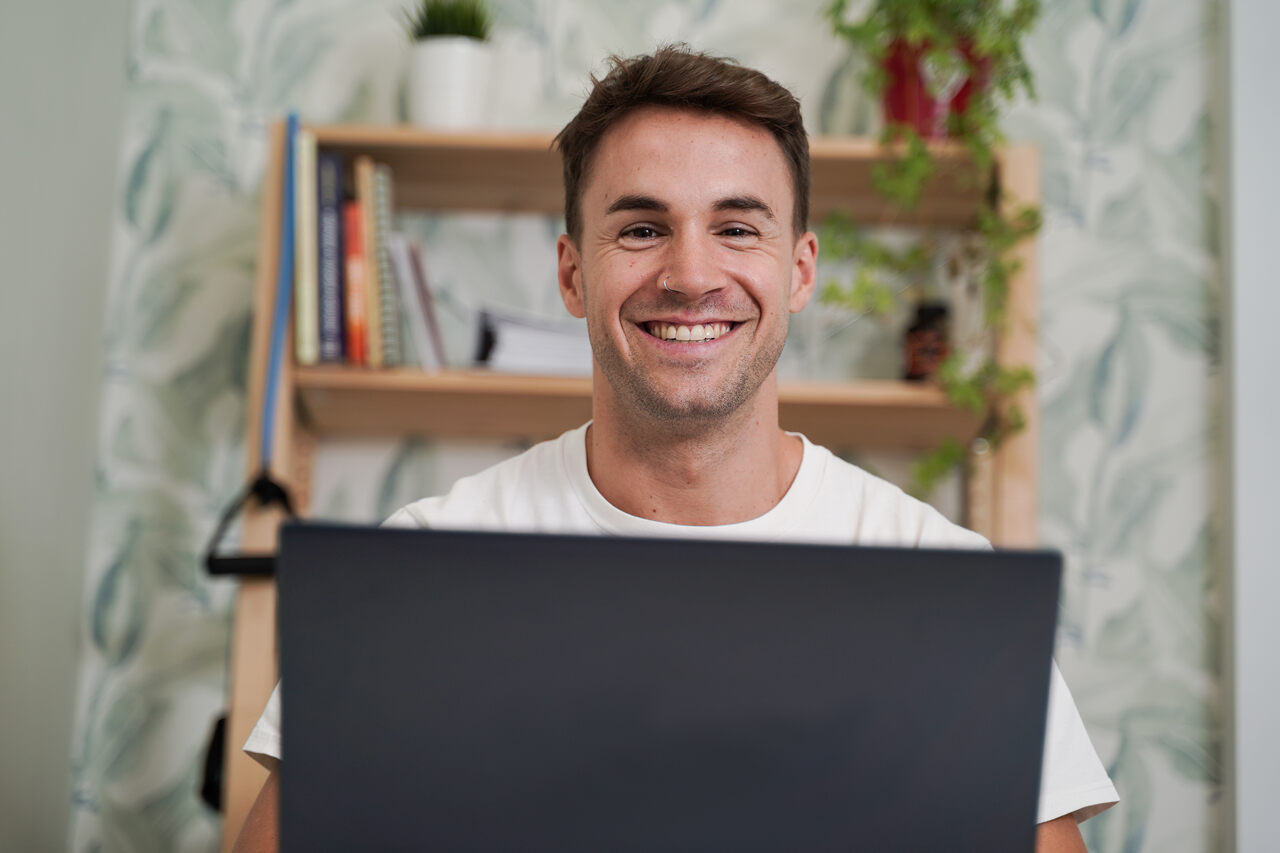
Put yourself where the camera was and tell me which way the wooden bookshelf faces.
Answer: facing the viewer

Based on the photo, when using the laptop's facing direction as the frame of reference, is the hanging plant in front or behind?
in front

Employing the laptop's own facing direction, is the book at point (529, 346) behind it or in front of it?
in front

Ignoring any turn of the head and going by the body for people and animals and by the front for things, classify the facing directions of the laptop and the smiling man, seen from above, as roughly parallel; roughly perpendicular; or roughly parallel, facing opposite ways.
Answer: roughly parallel, facing opposite ways

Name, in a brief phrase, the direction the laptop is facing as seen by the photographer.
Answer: facing away from the viewer

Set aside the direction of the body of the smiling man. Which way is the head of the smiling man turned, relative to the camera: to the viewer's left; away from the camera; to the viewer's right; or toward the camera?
toward the camera

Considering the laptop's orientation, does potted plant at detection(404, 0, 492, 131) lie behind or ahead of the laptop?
ahead

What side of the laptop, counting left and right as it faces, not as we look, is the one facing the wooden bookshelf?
front

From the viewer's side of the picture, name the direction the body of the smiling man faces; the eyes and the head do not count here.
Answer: toward the camera

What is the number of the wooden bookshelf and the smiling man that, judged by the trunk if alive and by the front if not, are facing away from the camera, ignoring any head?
0

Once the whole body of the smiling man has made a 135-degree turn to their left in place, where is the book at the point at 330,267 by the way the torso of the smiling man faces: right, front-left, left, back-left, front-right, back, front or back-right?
left

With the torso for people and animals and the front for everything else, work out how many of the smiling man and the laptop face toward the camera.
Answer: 1

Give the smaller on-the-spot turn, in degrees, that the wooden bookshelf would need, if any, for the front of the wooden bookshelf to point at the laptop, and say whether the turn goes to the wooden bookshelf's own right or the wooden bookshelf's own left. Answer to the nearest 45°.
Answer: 0° — it already faces it

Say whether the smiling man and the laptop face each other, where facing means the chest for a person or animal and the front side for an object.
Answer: yes

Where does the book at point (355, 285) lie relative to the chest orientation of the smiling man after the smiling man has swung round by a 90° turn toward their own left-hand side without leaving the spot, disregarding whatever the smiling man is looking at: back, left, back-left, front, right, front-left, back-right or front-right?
back-left
